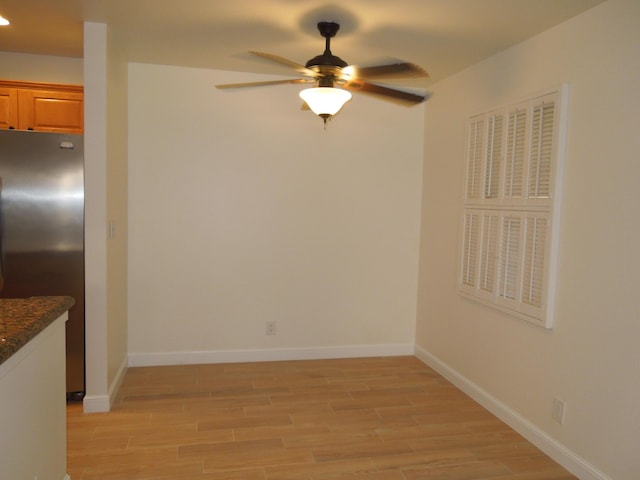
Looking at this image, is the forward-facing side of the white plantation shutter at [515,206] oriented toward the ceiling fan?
yes

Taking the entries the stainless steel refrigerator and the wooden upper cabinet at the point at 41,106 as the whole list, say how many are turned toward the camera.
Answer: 2

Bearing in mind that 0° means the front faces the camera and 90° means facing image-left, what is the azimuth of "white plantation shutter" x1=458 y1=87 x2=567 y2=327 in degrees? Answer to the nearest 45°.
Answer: approximately 45°

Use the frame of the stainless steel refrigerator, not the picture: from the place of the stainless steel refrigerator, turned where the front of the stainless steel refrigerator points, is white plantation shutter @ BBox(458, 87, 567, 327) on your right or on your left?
on your left

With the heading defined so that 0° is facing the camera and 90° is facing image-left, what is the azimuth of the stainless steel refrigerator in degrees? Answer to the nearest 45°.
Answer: approximately 0°
